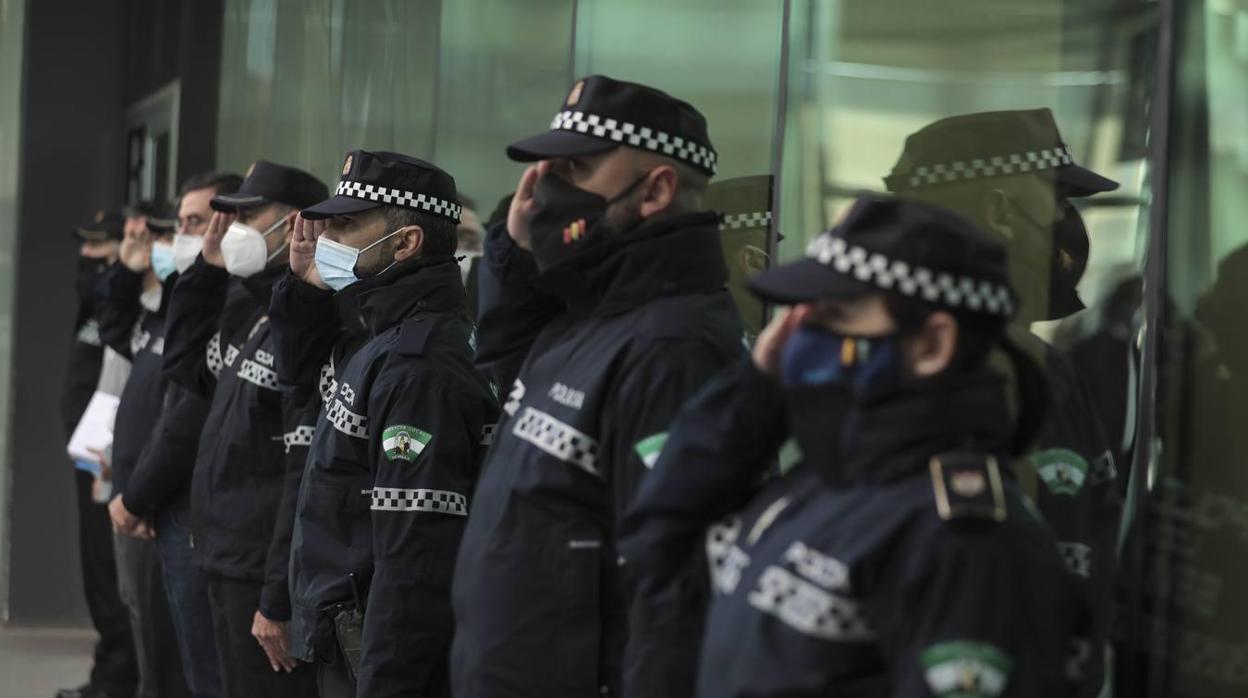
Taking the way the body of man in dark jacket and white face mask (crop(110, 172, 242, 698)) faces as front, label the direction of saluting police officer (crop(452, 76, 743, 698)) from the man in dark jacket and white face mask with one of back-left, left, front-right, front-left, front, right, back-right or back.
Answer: front-left

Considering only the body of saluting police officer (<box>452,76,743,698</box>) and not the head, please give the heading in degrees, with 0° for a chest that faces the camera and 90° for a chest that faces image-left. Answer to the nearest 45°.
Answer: approximately 45°

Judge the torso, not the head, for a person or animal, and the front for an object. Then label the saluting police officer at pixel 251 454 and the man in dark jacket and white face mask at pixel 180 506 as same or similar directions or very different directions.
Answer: same or similar directions

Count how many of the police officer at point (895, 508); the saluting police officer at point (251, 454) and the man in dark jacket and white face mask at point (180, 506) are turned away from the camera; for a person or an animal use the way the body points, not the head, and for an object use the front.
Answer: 0

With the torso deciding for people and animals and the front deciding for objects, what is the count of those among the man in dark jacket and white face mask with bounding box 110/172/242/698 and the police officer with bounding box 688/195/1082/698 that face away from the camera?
0

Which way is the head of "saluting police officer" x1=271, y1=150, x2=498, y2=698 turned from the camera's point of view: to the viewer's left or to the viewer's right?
to the viewer's left

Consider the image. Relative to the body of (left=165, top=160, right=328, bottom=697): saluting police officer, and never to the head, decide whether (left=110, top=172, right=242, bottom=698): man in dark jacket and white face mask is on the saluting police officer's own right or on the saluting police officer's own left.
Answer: on the saluting police officer's own right

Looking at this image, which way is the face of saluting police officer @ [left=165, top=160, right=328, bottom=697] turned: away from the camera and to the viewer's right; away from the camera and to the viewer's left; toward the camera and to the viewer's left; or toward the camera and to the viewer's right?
toward the camera and to the viewer's left

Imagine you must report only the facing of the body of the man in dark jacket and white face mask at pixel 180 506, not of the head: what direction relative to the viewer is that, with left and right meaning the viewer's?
facing the viewer and to the left of the viewer

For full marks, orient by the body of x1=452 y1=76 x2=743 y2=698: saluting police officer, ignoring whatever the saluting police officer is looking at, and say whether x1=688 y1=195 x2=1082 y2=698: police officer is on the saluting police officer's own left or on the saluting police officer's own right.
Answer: on the saluting police officer's own left

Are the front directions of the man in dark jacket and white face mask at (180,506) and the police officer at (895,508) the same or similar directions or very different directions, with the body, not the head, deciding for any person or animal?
same or similar directions
